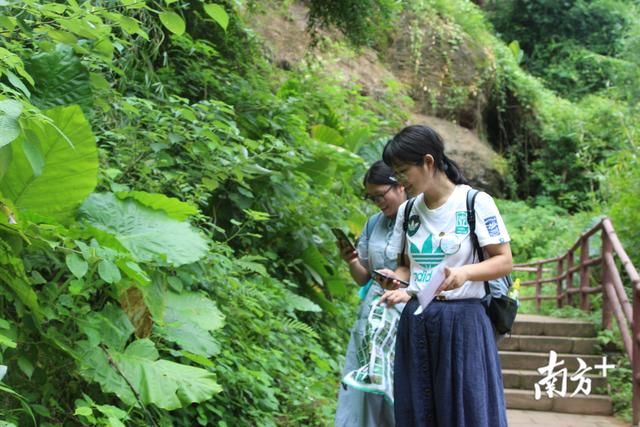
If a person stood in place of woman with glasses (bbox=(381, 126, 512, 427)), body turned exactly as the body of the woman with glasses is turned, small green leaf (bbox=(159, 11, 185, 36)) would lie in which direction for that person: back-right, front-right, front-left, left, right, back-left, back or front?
front-right

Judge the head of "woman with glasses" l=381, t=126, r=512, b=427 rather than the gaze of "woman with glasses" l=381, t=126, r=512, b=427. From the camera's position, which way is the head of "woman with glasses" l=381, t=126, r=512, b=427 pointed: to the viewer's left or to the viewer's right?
to the viewer's left

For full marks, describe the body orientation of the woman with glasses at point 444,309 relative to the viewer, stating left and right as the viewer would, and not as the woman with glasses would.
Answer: facing the viewer and to the left of the viewer

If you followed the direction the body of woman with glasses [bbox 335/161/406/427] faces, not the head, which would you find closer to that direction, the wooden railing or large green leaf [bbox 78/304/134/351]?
the large green leaf

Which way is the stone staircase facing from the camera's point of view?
toward the camera

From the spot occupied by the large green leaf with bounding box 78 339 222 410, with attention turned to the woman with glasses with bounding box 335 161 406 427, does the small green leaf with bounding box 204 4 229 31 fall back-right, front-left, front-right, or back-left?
front-left

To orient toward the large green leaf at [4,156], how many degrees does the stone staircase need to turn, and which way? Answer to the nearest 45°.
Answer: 0° — it already faces it

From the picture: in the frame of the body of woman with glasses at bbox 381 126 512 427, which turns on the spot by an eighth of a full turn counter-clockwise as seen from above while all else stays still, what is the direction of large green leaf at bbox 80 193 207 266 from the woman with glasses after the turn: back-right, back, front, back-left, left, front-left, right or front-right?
right

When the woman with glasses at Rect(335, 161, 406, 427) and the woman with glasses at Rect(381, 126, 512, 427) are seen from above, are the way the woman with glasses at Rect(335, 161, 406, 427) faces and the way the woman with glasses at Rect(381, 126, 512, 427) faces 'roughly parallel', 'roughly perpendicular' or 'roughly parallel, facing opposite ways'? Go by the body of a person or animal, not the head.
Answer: roughly parallel

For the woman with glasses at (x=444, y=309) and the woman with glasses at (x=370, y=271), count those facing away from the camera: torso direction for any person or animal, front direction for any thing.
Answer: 0

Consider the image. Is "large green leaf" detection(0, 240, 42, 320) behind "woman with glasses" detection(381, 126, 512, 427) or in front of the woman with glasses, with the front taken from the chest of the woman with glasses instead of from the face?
in front

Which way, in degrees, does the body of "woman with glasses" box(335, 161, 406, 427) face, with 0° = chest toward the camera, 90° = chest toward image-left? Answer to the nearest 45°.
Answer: approximately 45°
